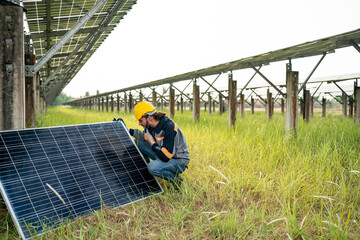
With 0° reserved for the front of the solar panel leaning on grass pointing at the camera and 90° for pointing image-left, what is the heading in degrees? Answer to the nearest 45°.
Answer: approximately 315°

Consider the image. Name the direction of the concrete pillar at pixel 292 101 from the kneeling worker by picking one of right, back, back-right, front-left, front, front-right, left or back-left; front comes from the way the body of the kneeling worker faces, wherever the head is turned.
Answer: back-right

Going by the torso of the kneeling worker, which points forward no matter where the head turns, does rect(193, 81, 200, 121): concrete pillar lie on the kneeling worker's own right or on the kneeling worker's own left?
on the kneeling worker's own right

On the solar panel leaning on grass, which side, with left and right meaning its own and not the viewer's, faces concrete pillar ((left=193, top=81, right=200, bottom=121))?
left

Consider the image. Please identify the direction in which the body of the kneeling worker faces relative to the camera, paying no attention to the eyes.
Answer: to the viewer's left

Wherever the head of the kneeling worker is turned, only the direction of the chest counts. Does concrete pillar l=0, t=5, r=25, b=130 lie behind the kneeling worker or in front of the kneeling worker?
in front

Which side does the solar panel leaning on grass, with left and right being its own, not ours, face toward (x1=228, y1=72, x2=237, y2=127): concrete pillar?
left
